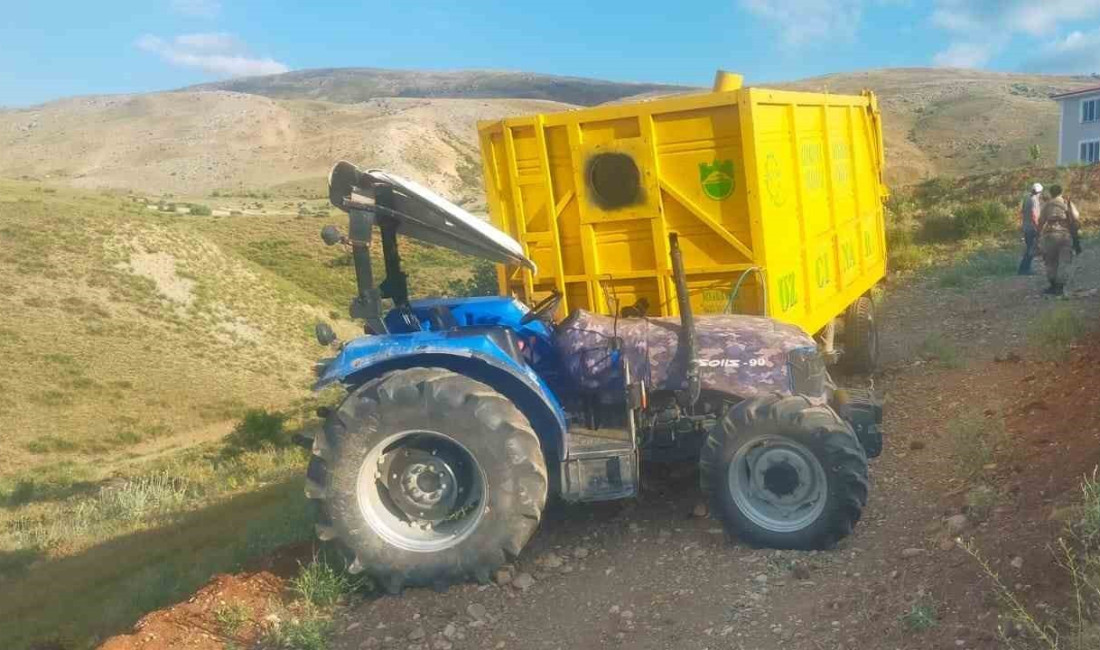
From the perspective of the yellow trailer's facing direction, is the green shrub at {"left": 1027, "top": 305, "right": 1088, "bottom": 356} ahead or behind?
behind

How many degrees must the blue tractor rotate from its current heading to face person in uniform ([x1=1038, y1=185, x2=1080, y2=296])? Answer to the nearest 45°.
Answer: approximately 45° to its left

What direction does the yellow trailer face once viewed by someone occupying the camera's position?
facing the viewer and to the left of the viewer

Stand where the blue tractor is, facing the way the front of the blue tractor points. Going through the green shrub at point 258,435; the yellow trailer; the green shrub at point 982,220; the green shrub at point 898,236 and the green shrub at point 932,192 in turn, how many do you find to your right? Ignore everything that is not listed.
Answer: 0

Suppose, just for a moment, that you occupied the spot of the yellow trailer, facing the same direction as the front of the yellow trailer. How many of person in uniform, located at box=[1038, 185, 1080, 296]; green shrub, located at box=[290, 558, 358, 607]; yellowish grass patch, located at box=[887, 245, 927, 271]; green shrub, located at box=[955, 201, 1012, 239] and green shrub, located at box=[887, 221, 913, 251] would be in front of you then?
1

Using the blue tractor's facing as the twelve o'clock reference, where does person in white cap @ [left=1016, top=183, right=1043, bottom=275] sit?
The person in white cap is roughly at 10 o'clock from the blue tractor.

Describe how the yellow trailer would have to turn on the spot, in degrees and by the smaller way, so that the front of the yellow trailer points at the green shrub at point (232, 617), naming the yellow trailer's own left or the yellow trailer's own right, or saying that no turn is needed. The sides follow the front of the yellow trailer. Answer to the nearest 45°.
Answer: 0° — it already faces it

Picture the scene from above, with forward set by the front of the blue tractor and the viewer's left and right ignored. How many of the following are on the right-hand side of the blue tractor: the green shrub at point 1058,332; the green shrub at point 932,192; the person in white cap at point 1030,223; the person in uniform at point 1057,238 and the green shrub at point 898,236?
0

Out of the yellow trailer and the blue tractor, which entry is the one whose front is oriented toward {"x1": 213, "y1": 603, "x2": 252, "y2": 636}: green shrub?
the yellow trailer

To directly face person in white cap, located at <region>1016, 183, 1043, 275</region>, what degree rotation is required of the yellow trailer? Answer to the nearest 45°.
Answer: approximately 180°

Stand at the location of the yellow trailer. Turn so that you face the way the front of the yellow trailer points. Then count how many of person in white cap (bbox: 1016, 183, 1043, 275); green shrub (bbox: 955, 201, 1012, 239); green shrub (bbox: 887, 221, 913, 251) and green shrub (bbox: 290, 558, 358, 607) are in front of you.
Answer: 1

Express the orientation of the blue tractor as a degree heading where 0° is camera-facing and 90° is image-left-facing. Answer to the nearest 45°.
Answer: approximately 270°

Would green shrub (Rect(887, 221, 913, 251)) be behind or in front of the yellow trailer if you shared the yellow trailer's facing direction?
behind

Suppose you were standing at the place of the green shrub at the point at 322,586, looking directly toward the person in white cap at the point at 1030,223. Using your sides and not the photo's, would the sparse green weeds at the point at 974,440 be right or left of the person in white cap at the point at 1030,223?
right

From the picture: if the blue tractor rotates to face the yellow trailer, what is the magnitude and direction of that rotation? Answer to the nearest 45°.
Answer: approximately 45° to its left

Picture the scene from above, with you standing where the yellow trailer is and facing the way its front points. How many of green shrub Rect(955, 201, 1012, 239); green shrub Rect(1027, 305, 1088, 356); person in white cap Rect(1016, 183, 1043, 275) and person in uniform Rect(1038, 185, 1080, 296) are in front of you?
0

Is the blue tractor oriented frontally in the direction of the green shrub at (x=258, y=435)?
no
